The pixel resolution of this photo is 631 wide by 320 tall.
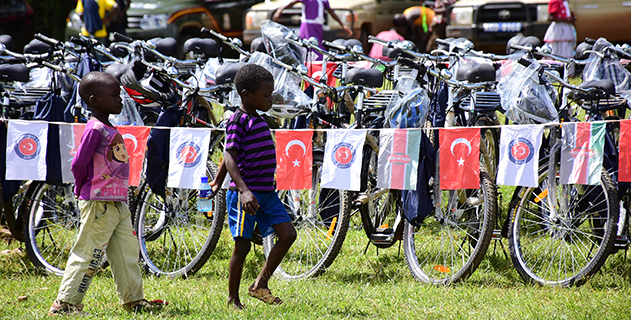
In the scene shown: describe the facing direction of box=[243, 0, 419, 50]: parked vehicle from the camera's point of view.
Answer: facing the viewer and to the left of the viewer

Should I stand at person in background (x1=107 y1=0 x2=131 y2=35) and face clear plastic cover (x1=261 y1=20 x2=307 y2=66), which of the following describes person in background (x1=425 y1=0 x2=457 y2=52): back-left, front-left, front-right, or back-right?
front-left

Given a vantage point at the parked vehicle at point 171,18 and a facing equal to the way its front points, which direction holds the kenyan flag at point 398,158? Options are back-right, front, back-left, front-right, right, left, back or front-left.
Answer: front-left

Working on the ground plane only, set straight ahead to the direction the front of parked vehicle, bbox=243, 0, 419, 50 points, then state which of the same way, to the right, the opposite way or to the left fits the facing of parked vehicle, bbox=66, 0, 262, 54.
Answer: the same way

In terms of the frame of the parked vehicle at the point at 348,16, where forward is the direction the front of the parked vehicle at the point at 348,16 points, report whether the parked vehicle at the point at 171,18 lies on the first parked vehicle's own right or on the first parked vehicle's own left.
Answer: on the first parked vehicle's own right

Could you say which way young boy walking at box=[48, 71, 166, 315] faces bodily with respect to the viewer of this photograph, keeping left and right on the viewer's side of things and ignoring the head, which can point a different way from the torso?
facing to the right of the viewer

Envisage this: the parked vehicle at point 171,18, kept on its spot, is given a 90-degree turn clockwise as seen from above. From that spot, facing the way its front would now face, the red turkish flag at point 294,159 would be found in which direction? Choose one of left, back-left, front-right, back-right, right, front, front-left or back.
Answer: back-left

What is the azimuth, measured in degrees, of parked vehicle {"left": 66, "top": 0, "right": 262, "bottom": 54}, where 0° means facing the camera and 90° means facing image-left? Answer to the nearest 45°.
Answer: approximately 45°

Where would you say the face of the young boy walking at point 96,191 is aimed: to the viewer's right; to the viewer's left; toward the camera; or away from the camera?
to the viewer's right

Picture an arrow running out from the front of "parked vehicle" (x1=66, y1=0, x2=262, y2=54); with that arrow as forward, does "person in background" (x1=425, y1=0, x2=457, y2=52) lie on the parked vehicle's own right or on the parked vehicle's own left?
on the parked vehicle's own left

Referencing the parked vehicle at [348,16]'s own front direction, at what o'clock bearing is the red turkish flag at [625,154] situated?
The red turkish flag is roughly at 10 o'clock from the parked vehicle.

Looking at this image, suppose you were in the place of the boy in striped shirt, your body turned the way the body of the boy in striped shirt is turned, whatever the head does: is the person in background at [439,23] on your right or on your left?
on your left

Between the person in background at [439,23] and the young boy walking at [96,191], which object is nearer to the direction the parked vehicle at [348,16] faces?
the young boy walking
